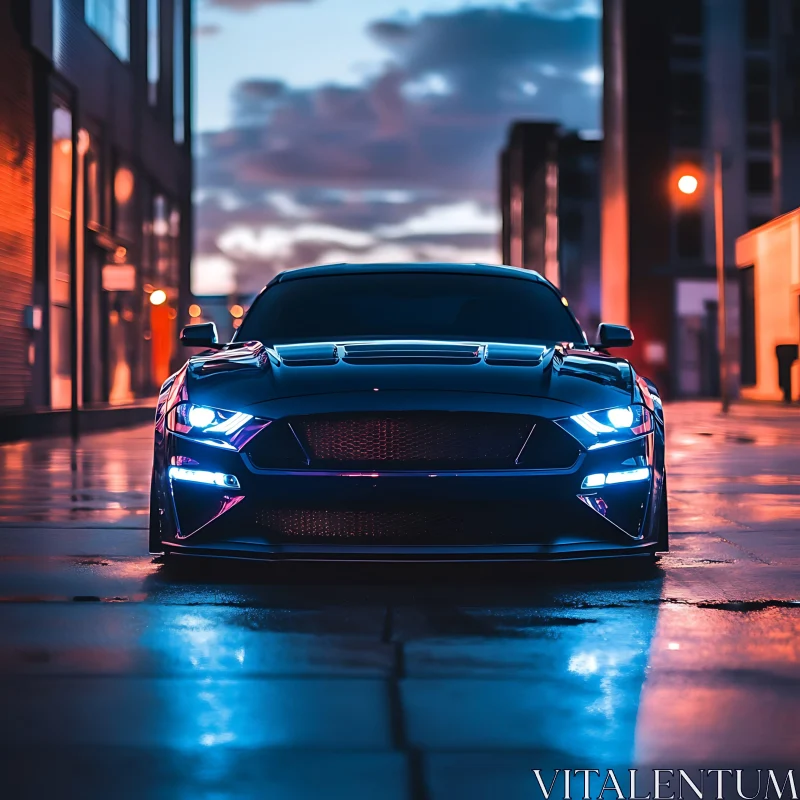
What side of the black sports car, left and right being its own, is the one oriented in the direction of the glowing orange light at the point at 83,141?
back

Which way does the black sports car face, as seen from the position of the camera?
facing the viewer

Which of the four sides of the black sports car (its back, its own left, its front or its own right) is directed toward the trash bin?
back

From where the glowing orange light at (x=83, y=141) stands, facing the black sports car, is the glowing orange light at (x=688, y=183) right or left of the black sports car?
left
